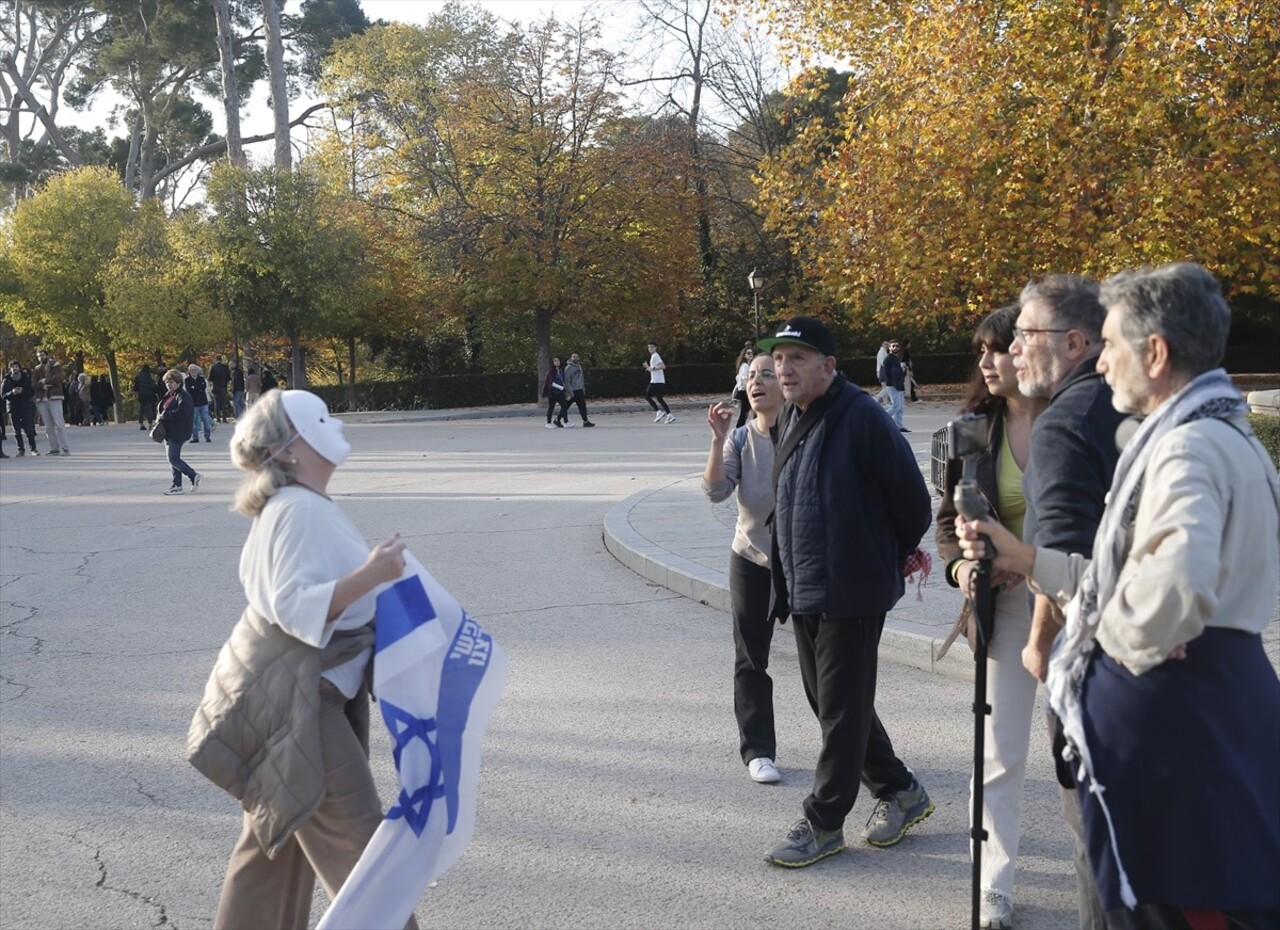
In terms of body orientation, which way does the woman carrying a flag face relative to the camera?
to the viewer's right

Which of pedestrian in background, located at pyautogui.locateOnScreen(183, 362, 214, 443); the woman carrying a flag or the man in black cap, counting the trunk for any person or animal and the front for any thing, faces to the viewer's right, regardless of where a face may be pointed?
the woman carrying a flag

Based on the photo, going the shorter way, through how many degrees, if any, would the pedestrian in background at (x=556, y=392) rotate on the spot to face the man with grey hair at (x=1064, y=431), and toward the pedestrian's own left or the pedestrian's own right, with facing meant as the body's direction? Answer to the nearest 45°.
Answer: approximately 45° to the pedestrian's own right

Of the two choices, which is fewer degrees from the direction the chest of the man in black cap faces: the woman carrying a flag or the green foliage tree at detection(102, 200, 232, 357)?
the woman carrying a flag

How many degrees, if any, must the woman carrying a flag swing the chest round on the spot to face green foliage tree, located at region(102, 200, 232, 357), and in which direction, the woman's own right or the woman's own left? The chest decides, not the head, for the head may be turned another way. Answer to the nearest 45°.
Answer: approximately 90° to the woman's own left

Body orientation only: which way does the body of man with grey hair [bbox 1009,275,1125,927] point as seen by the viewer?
to the viewer's left

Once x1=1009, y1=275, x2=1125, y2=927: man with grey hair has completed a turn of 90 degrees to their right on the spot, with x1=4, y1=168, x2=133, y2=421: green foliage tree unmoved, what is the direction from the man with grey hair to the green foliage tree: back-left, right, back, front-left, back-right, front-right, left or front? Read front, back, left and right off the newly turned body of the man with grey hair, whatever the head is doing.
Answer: front-left

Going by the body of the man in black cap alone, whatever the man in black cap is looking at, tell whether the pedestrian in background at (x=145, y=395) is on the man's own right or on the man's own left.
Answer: on the man's own right

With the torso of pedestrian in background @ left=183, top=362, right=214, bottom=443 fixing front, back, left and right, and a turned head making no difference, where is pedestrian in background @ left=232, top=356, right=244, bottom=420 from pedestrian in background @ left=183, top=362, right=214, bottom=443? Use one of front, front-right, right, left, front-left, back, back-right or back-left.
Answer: back

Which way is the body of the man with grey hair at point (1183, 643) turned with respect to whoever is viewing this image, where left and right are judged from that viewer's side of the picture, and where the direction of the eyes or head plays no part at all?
facing to the left of the viewer

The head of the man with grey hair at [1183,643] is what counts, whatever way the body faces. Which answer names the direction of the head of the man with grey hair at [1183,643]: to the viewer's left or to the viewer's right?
to the viewer's left

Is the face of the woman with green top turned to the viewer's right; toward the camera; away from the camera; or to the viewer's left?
to the viewer's left

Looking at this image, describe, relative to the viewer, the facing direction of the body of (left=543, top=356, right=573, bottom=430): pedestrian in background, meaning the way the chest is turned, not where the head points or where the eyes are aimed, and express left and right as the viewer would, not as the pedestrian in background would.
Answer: facing the viewer and to the right of the viewer

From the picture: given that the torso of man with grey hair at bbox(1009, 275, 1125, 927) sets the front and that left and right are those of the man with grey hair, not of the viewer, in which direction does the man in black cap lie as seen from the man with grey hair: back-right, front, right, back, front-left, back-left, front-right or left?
front-right

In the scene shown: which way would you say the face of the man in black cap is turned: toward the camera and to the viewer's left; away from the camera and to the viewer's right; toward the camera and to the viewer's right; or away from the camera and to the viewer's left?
toward the camera and to the viewer's left

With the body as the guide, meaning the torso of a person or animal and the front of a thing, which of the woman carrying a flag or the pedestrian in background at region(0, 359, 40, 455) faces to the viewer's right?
the woman carrying a flag

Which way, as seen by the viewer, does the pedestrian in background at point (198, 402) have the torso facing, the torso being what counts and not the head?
toward the camera
